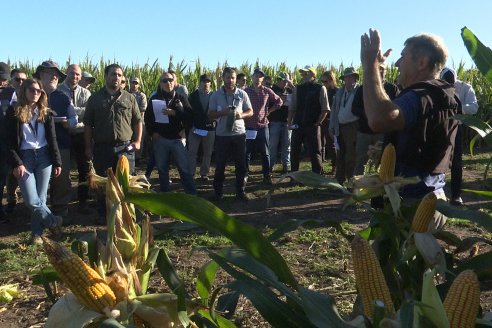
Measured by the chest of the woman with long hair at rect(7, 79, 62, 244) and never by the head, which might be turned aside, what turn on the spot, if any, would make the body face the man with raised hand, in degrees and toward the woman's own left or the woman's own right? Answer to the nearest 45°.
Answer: approximately 45° to the woman's own left

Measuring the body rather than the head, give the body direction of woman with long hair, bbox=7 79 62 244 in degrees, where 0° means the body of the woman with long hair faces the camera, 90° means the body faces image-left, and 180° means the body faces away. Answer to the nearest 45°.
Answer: approximately 0°
